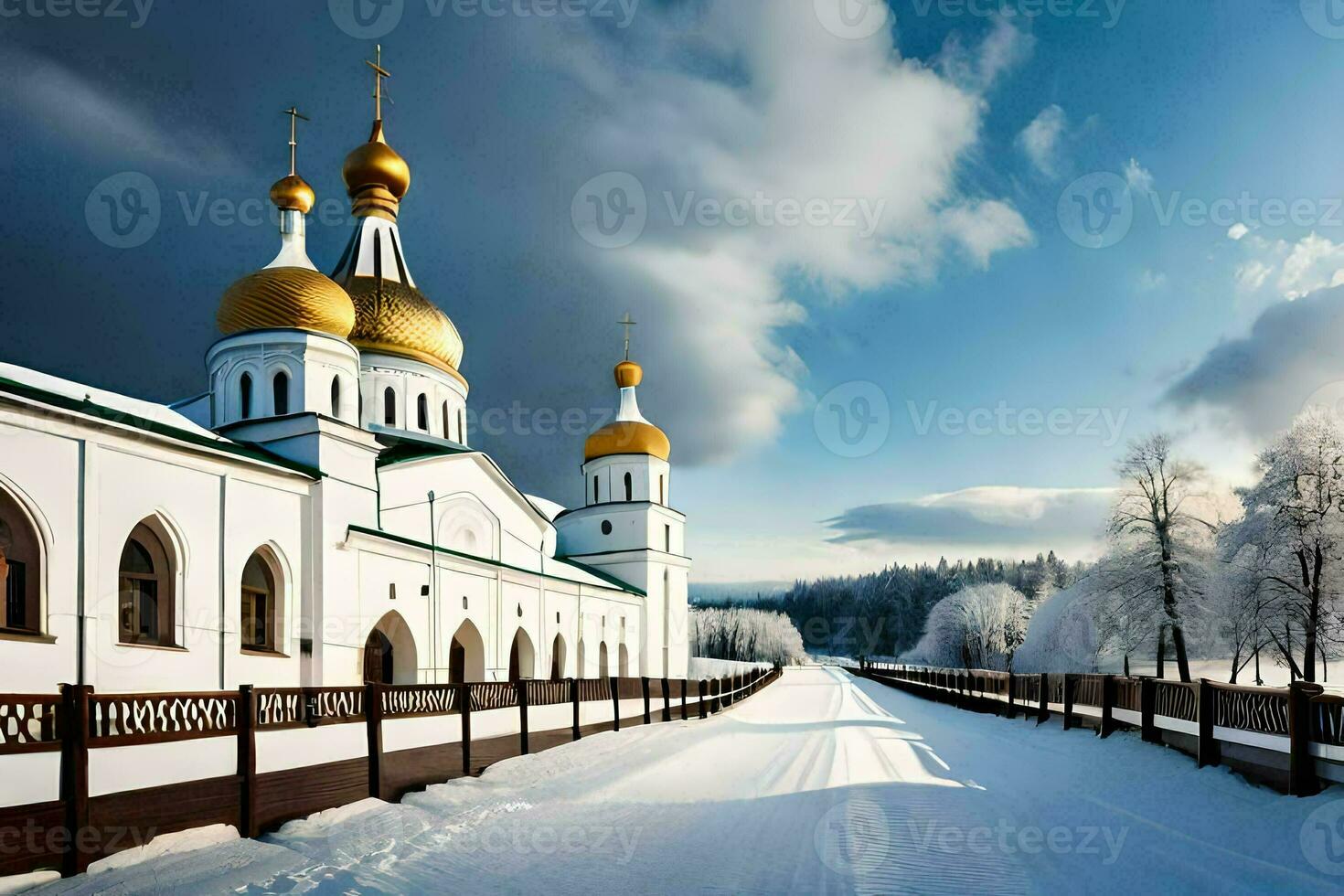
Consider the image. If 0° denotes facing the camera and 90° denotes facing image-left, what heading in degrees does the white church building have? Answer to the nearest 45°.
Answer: approximately 315°

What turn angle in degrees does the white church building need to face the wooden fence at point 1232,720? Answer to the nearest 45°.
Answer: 0° — it already faces it

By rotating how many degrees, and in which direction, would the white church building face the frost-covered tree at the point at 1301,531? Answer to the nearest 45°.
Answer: approximately 45° to its left
